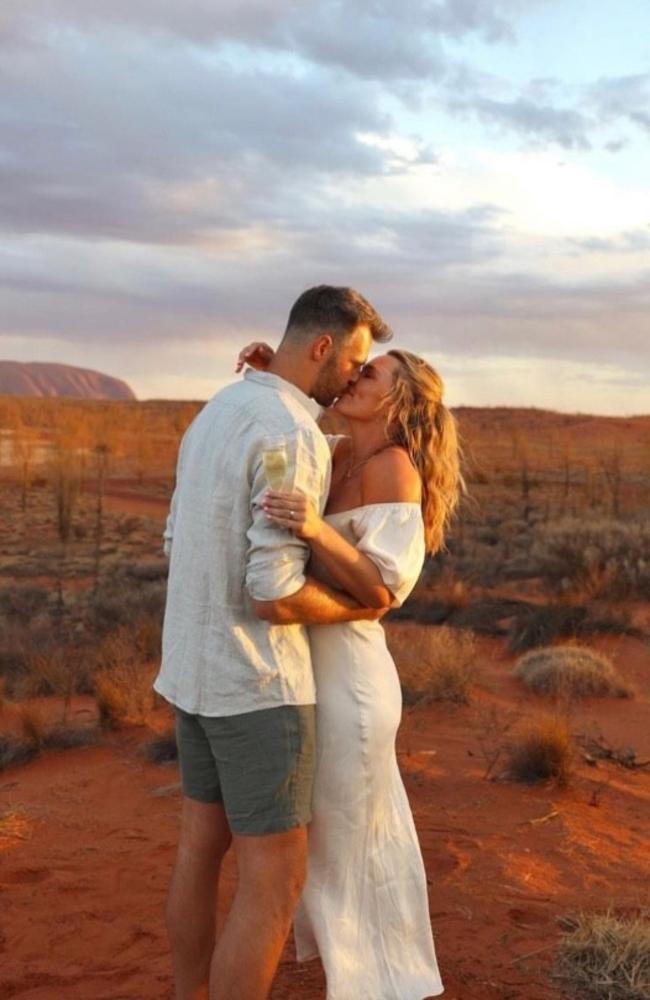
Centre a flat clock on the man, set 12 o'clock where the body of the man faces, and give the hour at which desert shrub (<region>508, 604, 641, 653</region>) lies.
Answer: The desert shrub is roughly at 11 o'clock from the man.

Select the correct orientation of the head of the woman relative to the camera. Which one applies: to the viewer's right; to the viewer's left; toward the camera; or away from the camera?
to the viewer's left

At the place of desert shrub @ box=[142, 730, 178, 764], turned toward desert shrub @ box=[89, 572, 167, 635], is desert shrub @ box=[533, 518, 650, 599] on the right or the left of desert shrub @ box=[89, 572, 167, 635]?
right

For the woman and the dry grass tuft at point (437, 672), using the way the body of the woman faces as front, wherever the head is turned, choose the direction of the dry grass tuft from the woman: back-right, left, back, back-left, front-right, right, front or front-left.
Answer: right

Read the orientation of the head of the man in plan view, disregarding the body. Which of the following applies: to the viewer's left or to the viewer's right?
to the viewer's right

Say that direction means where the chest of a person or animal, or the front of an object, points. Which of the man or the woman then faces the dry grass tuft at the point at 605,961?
the man

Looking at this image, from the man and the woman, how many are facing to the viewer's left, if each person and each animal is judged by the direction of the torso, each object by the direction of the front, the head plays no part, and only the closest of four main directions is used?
1

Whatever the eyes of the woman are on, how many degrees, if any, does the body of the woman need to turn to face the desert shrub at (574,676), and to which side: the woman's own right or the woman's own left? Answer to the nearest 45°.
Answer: approximately 90° to the woman's own right

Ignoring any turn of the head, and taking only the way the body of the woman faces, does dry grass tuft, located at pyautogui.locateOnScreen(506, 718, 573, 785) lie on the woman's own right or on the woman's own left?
on the woman's own right

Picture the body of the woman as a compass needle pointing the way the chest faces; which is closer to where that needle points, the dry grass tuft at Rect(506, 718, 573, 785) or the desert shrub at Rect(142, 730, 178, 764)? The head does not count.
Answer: the desert shrub

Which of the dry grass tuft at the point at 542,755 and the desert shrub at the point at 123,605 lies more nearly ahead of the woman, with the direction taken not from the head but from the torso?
the desert shrub

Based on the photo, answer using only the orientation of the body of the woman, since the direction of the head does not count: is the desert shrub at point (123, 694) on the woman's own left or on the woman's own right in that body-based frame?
on the woman's own right

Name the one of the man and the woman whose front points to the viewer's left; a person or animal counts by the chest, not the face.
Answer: the woman

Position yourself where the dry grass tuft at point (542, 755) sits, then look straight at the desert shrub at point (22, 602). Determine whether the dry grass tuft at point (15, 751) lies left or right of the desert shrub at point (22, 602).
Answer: left

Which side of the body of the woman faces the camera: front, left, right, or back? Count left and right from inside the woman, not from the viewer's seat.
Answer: left

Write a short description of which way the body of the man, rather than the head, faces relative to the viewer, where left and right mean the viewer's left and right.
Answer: facing away from the viewer and to the right of the viewer
